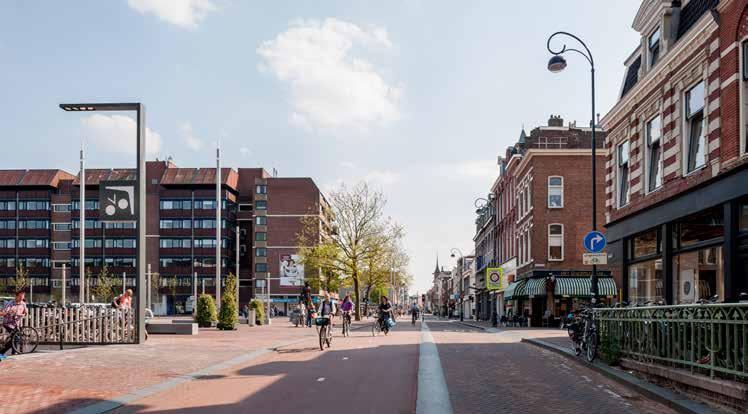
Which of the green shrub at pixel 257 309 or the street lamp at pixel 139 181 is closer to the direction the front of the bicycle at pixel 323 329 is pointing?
the street lamp

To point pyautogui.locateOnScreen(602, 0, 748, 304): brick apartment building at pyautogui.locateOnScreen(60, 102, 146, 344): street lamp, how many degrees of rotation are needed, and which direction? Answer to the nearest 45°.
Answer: approximately 45° to its right

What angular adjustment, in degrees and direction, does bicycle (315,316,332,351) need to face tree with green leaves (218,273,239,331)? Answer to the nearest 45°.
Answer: approximately 180°

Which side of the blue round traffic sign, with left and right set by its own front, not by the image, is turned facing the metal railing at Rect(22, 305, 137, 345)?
right

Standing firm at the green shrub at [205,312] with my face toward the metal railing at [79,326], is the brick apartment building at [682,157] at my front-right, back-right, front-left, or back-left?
front-left

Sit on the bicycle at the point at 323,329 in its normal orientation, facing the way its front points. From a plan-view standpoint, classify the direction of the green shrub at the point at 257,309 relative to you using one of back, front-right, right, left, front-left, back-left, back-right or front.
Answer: back

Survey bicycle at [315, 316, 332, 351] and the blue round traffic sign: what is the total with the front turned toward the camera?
2

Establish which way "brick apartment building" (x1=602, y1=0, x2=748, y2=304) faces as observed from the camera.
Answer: facing the viewer and to the left of the viewer

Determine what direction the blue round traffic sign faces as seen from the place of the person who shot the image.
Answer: facing the viewer

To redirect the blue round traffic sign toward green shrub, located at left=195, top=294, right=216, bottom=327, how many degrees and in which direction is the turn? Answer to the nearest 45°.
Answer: approximately 135° to its right

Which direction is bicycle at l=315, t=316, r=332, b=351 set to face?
toward the camera
